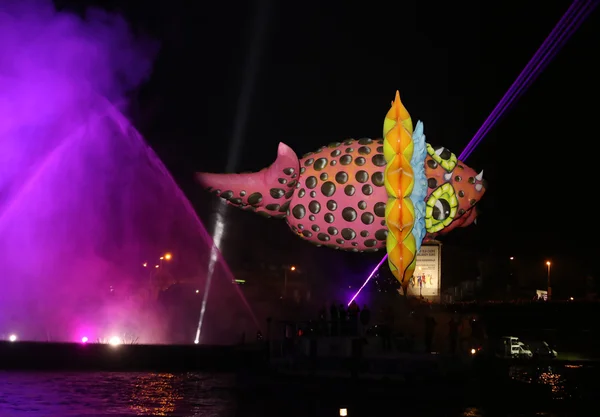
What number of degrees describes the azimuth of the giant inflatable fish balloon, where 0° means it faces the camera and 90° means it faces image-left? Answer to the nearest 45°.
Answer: approximately 270°

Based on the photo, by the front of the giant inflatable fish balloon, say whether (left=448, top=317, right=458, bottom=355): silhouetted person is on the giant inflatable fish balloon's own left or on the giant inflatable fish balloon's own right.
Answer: on the giant inflatable fish balloon's own left

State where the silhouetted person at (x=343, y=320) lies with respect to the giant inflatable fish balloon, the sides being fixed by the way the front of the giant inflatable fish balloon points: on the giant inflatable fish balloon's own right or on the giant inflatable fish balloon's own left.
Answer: on the giant inflatable fish balloon's own left

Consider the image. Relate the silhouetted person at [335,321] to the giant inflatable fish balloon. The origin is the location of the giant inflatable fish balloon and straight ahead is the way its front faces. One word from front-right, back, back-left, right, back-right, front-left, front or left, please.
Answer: left

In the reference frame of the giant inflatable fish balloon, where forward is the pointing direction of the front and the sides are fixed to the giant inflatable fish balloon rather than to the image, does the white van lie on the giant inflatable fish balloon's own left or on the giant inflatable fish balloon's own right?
on the giant inflatable fish balloon's own left

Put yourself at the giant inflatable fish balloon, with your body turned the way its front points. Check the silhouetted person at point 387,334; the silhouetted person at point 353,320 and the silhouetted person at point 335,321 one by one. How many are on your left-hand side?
3
